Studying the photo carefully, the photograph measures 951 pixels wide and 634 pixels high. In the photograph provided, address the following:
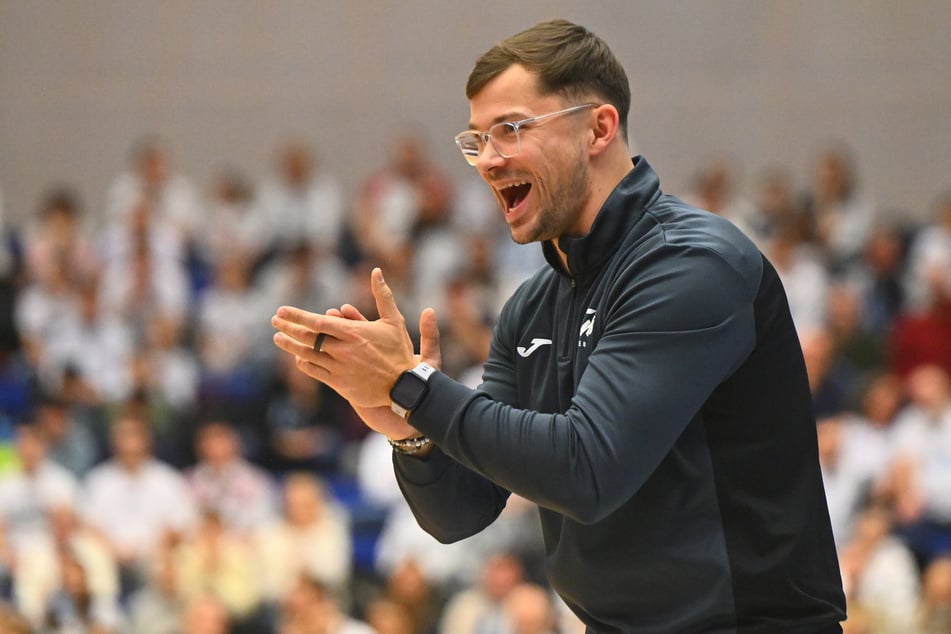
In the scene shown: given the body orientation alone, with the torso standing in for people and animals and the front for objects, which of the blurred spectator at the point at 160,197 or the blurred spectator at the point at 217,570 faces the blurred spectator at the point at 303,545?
the blurred spectator at the point at 160,197

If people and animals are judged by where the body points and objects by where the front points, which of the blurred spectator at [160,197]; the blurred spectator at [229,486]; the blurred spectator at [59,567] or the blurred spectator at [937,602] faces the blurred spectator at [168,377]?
the blurred spectator at [160,197]

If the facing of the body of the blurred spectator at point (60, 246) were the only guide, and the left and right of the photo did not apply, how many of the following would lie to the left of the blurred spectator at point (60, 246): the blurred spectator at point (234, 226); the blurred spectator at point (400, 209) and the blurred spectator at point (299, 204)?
3

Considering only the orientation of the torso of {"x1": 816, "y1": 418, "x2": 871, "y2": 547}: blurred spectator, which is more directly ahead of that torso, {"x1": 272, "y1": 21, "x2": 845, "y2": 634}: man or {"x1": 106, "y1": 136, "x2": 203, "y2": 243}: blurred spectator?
the man

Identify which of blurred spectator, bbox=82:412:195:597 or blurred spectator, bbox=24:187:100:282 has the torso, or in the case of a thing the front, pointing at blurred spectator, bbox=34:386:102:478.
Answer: blurred spectator, bbox=24:187:100:282

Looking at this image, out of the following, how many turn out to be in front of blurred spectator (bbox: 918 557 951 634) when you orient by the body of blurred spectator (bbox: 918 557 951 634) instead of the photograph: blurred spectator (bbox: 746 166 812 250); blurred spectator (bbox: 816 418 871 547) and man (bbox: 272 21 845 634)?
1

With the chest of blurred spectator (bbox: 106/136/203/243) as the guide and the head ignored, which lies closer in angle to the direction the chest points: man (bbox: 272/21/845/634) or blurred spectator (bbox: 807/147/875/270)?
the man

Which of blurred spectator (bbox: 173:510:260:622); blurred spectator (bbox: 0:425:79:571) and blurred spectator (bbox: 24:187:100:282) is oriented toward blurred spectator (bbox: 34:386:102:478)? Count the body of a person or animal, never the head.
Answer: blurred spectator (bbox: 24:187:100:282)

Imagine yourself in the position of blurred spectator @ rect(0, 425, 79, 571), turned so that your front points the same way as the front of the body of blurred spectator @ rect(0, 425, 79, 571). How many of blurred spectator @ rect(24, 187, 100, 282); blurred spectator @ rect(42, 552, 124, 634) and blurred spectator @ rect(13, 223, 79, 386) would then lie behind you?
2

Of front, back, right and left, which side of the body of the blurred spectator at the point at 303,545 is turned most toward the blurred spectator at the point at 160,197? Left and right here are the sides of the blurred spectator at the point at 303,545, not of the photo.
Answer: back

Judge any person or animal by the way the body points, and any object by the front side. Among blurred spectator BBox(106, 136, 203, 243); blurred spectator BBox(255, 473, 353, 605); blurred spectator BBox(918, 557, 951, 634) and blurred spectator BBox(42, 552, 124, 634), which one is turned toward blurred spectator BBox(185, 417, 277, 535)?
blurred spectator BBox(106, 136, 203, 243)

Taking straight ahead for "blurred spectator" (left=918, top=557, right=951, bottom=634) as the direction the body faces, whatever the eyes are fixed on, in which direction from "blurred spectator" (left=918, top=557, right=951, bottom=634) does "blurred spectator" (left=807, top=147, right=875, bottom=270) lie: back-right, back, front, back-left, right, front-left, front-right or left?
back

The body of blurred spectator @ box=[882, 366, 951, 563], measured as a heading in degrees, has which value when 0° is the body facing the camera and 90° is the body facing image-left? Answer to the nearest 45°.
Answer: approximately 0°

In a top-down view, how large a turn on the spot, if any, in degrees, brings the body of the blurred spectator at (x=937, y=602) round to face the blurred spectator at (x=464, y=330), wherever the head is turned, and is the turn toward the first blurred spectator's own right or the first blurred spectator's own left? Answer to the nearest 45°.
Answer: approximately 135° to the first blurred spectator's own right
